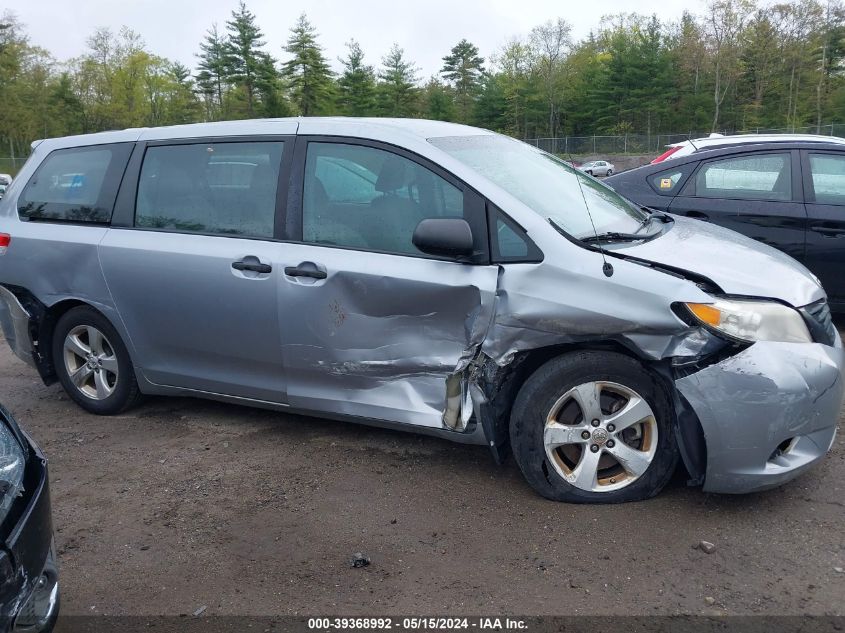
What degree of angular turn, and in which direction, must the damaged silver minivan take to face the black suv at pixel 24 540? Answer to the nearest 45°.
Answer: approximately 90° to its right

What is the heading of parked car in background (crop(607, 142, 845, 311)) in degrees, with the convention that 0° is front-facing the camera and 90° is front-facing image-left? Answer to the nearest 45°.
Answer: approximately 270°

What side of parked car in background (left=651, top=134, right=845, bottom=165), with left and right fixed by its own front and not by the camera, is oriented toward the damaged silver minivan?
right

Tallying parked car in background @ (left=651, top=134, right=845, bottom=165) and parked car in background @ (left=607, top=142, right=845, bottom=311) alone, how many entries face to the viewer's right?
2

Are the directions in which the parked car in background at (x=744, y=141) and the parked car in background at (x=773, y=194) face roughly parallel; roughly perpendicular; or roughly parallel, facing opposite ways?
roughly parallel

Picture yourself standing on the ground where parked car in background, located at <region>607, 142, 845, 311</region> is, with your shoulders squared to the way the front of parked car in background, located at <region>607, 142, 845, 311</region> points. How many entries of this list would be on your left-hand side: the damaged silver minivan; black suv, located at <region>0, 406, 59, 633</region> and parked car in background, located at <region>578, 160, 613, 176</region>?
1

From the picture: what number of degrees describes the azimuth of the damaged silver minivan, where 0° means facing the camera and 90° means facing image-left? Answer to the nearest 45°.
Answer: approximately 315°

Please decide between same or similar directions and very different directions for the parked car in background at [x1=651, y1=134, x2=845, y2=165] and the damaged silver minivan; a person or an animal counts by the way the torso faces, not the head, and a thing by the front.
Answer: same or similar directions

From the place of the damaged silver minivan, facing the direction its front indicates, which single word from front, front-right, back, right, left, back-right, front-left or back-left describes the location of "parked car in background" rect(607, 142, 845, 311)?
left

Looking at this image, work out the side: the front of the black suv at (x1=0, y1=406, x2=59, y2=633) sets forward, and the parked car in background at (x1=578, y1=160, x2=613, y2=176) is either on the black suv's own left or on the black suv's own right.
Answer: on the black suv's own left

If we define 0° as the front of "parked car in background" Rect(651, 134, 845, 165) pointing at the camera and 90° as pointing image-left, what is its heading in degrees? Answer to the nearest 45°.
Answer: approximately 270°
